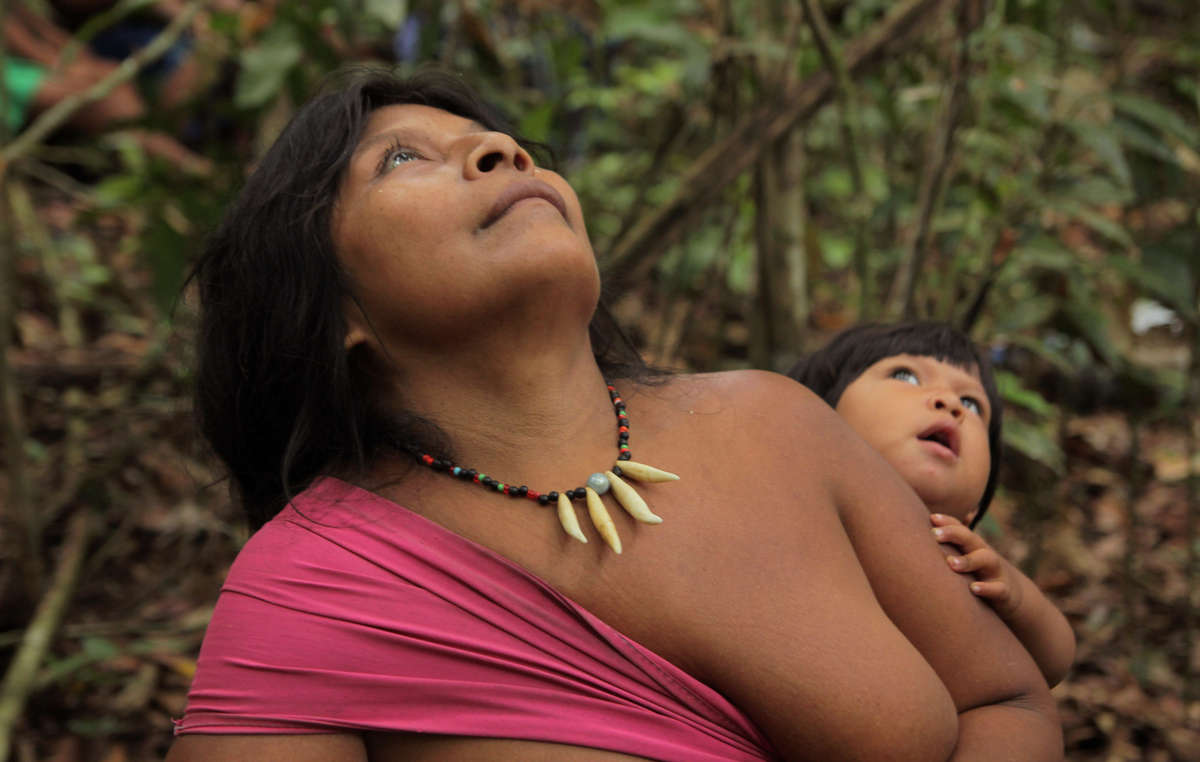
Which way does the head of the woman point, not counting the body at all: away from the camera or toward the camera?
toward the camera

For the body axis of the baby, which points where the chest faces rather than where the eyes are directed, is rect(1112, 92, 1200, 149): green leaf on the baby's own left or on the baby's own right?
on the baby's own left

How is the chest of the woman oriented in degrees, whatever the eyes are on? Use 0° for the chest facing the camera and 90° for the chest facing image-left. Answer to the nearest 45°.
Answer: approximately 315°

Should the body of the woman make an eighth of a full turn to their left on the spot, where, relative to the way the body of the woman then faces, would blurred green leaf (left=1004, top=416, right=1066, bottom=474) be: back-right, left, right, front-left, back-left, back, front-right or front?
front-left

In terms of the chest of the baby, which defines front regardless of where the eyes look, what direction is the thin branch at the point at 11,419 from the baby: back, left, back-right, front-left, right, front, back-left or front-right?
back-right

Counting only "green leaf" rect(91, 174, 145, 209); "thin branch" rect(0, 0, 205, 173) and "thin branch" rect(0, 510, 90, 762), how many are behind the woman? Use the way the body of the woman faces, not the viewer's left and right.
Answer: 3

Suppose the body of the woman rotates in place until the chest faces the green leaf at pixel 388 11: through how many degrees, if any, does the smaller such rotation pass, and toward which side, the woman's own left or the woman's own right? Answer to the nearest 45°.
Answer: approximately 135° to the woman's own left

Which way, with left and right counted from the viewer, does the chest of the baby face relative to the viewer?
facing the viewer and to the right of the viewer
